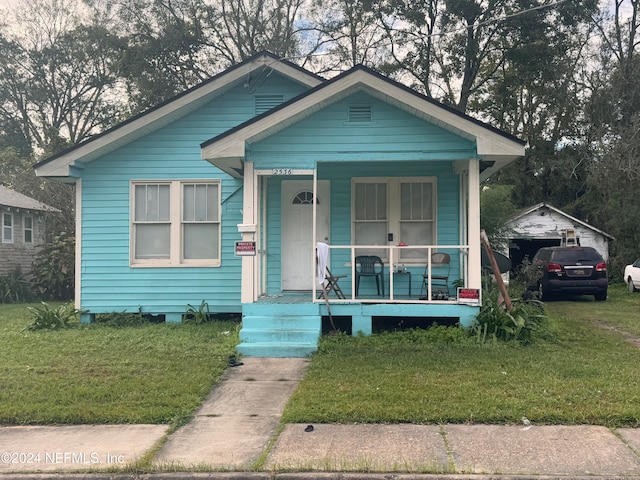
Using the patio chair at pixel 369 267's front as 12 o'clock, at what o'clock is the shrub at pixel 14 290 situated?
The shrub is roughly at 4 o'clock from the patio chair.

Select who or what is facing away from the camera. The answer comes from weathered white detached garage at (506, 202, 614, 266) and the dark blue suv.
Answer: the dark blue suv

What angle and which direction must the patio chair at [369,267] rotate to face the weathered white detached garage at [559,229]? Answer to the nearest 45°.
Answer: approximately 135° to its left

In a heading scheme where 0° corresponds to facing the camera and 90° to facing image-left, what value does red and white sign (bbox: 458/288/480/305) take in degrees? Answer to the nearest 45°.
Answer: approximately 0°

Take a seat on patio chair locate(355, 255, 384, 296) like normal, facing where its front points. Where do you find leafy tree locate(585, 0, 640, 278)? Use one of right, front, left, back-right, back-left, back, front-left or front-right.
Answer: back-left

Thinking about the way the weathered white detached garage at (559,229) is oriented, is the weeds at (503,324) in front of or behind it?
in front

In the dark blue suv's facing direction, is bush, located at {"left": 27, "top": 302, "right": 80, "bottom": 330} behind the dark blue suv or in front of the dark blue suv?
behind

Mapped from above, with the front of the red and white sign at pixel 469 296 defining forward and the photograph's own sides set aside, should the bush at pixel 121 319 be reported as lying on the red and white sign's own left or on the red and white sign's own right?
on the red and white sign's own right

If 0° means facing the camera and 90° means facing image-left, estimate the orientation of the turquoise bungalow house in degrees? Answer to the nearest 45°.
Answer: approximately 0°

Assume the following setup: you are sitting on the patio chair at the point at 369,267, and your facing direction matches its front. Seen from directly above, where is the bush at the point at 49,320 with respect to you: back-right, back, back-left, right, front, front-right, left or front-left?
right

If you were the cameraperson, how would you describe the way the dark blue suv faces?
facing away from the viewer

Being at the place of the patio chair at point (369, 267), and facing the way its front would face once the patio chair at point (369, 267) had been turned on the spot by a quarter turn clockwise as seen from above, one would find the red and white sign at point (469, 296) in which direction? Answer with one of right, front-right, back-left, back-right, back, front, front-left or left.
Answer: back-left

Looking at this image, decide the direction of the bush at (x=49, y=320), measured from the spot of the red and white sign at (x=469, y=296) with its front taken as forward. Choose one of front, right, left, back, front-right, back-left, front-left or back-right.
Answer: right

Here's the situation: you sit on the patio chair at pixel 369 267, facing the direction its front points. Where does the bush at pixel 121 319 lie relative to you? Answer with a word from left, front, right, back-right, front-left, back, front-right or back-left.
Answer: right
